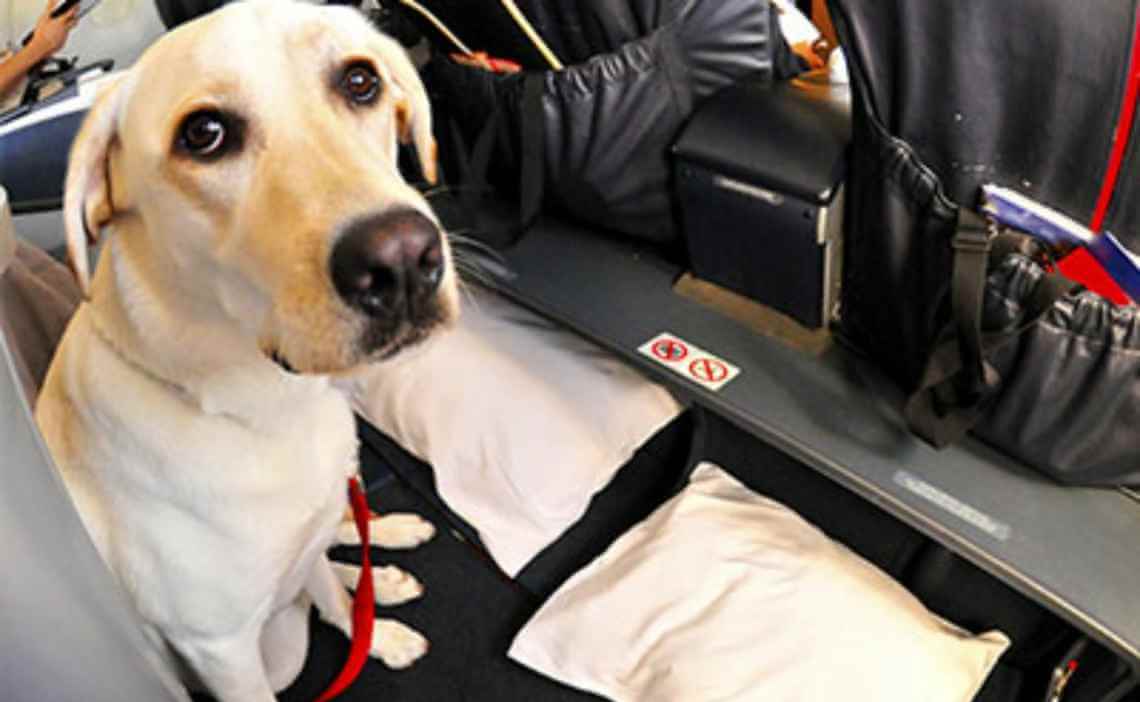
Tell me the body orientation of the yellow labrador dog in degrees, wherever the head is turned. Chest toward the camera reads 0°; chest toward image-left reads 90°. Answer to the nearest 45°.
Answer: approximately 315°

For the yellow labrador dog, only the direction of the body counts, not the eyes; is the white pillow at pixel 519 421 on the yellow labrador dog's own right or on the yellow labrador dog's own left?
on the yellow labrador dog's own left

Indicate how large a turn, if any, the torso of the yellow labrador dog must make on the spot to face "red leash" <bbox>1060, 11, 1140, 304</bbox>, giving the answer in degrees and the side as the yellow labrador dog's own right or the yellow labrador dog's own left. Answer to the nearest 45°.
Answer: approximately 45° to the yellow labrador dog's own left
